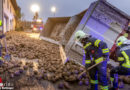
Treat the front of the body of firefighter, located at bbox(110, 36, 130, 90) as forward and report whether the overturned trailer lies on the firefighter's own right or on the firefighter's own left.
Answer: on the firefighter's own right

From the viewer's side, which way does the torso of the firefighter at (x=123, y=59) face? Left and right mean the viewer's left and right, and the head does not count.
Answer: facing to the left of the viewer
